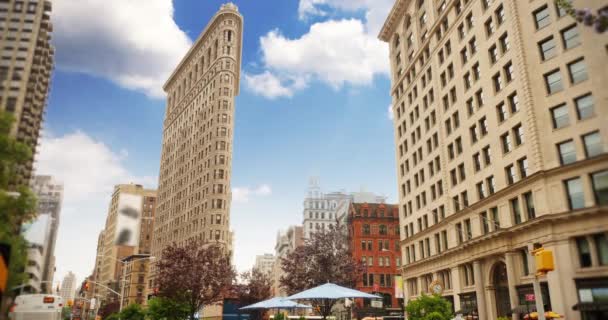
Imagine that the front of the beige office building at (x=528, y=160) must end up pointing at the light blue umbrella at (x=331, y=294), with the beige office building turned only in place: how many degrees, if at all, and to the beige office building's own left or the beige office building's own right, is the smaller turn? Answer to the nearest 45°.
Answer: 0° — it already faces it

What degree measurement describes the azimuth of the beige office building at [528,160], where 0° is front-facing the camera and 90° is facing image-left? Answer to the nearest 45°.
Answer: approximately 45°

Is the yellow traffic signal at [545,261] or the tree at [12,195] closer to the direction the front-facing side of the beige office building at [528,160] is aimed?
the tree

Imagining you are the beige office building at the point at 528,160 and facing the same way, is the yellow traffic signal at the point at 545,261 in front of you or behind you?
in front

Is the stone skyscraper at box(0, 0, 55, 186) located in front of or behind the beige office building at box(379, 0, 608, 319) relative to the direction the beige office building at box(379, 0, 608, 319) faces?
in front
